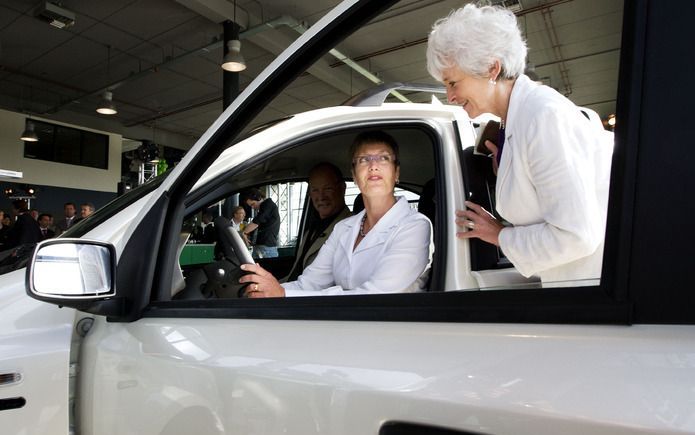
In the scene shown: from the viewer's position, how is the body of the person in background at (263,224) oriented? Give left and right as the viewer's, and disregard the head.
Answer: facing to the left of the viewer

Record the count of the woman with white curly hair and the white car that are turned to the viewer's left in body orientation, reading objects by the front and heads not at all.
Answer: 2

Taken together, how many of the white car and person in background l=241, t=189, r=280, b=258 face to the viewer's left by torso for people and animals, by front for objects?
2

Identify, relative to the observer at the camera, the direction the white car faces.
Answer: facing to the left of the viewer

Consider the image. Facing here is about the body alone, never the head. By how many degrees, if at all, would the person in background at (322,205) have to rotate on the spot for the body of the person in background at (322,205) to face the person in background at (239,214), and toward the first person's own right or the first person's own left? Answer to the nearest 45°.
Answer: approximately 45° to the first person's own right

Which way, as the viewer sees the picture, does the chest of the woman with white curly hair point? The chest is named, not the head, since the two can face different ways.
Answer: to the viewer's left

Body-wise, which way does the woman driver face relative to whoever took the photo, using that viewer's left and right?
facing the viewer and to the left of the viewer

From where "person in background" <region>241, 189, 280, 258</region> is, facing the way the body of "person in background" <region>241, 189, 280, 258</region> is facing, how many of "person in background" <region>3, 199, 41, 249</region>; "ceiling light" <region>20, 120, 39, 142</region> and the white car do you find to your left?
1

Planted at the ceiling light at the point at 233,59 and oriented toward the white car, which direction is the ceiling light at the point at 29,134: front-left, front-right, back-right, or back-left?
back-right

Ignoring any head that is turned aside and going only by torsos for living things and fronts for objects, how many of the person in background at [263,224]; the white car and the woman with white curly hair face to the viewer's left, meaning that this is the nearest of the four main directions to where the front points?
3

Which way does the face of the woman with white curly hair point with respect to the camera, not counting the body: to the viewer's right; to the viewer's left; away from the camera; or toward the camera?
to the viewer's left
